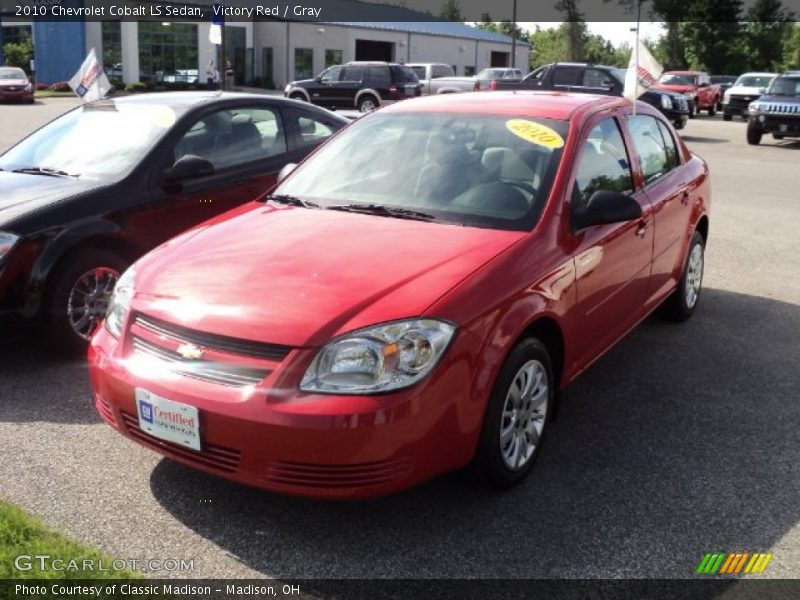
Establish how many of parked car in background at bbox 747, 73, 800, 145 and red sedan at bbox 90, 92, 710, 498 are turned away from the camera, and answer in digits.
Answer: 0

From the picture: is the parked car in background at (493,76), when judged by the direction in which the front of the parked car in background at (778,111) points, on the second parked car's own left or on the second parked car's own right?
on the second parked car's own right

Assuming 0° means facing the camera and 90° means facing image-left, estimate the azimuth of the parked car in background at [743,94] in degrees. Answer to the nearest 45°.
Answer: approximately 45°

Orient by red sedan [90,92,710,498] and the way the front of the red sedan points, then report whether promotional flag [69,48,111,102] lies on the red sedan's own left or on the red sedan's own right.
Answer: on the red sedan's own right

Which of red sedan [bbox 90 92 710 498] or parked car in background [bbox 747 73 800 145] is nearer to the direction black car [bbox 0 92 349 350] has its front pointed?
the red sedan

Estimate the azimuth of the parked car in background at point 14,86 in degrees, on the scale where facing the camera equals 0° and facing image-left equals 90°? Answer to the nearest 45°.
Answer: approximately 315°

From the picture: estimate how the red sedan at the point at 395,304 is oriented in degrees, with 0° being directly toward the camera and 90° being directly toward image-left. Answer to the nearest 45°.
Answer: approximately 45°

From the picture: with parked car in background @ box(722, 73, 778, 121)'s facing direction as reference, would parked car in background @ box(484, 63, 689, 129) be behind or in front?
in front

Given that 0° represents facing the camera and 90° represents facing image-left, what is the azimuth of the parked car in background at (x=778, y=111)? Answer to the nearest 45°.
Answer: approximately 45°
